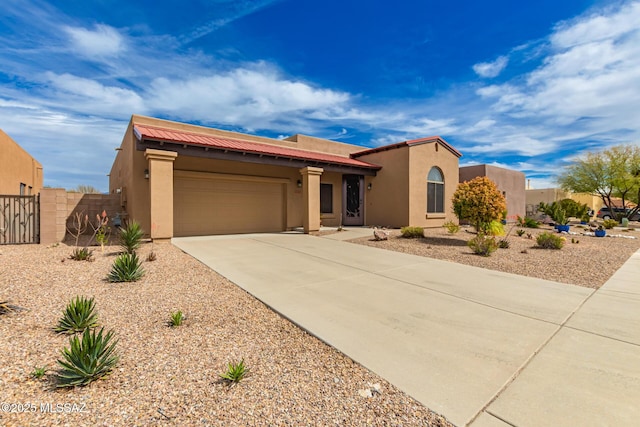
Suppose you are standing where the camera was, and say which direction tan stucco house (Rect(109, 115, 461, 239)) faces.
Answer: facing the viewer and to the right of the viewer

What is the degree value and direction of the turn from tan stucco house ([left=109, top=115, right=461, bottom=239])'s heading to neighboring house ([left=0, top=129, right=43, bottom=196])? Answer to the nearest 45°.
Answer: approximately 135° to its right

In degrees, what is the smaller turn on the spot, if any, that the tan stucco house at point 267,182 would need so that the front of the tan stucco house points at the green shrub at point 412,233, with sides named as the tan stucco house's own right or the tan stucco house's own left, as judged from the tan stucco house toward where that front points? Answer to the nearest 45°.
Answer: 0° — it already faces it

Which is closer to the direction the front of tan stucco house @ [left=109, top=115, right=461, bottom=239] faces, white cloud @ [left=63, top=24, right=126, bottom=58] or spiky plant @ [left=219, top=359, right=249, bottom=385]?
the spiky plant

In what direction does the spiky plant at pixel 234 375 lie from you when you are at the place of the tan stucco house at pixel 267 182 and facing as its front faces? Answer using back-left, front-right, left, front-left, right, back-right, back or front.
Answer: front-right

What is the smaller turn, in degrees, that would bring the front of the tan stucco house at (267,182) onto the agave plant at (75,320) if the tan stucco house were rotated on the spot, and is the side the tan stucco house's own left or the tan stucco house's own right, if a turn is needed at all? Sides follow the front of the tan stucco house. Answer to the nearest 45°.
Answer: approximately 45° to the tan stucco house's own right

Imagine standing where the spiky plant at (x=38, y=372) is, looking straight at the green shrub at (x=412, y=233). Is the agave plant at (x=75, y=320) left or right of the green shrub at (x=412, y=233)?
left

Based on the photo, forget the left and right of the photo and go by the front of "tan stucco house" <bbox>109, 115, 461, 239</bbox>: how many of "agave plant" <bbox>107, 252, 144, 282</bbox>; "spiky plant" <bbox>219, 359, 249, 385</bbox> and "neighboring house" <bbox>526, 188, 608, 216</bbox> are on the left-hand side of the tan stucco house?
1

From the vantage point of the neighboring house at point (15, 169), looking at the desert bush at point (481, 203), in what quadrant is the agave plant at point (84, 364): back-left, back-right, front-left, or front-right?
front-right

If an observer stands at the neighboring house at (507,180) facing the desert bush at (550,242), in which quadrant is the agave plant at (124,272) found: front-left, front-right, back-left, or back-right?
front-right
